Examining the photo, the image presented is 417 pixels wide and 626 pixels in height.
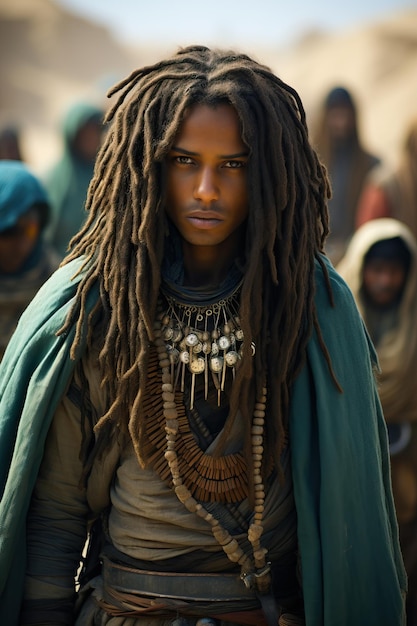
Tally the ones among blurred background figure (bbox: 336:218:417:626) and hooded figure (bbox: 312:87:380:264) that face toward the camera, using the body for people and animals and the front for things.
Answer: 2

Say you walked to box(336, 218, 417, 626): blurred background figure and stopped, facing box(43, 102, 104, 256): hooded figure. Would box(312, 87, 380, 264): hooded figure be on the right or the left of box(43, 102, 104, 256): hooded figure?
right

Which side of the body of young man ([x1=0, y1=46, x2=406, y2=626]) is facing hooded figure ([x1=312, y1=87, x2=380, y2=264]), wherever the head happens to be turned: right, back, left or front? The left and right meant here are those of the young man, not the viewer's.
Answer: back

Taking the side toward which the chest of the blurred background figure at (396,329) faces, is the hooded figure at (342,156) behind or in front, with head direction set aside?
behind

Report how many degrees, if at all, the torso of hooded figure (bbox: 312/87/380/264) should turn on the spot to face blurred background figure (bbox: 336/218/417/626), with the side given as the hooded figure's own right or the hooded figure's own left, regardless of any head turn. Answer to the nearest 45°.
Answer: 0° — they already face them

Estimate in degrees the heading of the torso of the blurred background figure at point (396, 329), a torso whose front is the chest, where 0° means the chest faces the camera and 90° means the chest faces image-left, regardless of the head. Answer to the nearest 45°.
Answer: approximately 0°
